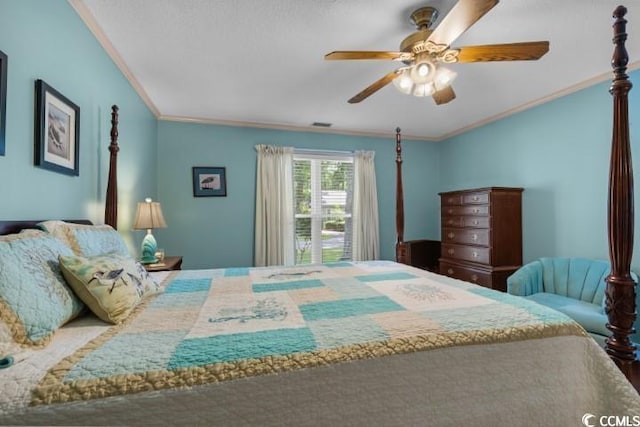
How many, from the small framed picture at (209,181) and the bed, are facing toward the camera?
1

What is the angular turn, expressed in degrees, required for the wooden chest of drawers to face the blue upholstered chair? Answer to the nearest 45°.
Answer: approximately 90° to its left

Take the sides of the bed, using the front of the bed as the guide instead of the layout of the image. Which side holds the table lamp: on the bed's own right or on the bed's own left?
on the bed's own left

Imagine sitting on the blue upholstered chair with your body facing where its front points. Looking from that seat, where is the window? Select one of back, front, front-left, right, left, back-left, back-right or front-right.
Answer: front-right

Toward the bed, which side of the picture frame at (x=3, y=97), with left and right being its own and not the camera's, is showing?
front

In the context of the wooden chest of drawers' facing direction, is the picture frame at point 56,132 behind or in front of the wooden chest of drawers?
in front

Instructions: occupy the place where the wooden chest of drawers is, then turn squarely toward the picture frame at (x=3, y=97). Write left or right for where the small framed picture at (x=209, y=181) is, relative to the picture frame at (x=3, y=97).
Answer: right

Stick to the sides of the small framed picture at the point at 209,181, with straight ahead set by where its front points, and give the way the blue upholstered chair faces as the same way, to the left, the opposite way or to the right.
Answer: to the right

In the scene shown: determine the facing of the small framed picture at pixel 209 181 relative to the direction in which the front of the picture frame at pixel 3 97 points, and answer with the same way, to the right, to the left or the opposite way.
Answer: to the right

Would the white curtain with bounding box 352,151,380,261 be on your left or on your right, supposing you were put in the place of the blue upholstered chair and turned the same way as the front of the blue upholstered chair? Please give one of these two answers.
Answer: on your right

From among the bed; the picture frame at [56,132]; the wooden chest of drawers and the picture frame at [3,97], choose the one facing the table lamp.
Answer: the wooden chest of drawers

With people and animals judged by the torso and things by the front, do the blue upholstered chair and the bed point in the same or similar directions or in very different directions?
very different directions

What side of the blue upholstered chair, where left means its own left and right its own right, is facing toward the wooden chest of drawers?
right

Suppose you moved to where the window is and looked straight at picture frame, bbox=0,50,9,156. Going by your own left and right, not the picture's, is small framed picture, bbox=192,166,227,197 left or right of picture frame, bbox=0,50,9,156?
right

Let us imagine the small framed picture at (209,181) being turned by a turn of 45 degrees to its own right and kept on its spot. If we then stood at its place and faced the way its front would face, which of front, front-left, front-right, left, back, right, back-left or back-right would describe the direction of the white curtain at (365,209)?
back-left

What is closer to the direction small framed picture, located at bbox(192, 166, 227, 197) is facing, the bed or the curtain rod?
the bed

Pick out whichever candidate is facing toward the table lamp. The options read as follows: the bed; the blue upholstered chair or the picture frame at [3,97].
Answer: the blue upholstered chair

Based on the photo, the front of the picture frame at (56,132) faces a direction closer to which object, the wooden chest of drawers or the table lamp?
the wooden chest of drawers

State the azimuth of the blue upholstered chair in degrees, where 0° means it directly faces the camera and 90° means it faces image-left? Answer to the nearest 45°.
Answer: approximately 45°

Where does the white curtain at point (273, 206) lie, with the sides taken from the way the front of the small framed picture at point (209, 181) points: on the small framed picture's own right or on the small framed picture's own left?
on the small framed picture's own left

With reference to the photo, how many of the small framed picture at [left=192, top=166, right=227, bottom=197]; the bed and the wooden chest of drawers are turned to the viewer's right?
1

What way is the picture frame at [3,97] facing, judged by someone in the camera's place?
facing the viewer and to the right of the viewer
